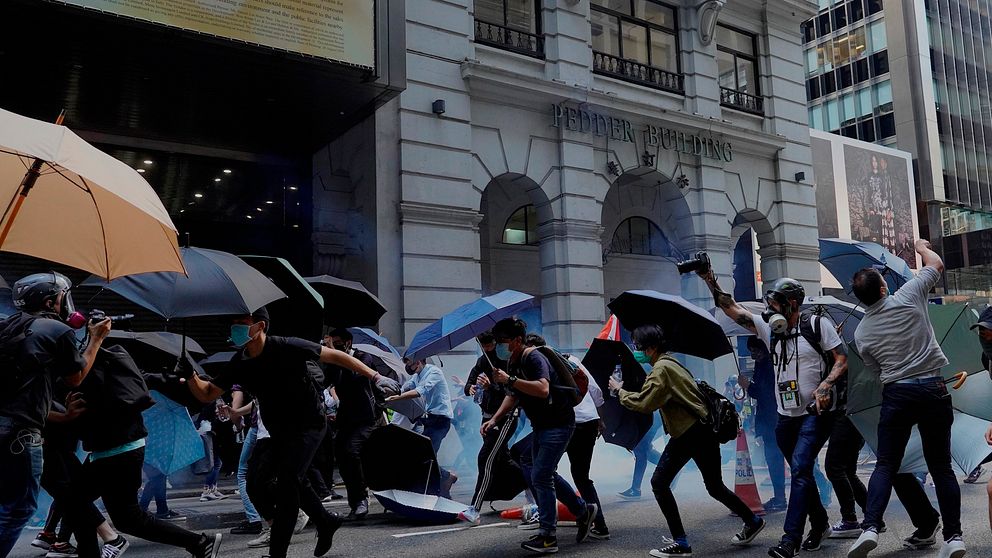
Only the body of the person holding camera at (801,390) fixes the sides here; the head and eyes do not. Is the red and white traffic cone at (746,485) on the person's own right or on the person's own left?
on the person's own right

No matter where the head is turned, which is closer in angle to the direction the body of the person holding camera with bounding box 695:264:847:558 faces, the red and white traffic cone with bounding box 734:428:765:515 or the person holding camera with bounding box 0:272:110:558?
the person holding camera

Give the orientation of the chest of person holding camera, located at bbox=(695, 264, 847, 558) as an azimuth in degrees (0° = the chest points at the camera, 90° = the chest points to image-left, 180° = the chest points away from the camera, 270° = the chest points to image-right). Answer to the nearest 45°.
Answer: approximately 45°
